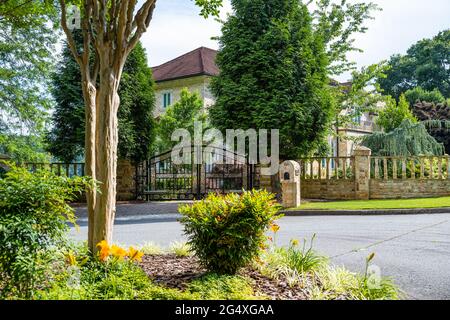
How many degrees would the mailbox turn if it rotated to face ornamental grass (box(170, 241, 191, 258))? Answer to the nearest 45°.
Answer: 0° — it already faces it

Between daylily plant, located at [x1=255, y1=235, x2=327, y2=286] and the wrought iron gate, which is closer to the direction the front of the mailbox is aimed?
the daylily plant

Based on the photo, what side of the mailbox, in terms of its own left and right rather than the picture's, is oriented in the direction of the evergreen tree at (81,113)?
right

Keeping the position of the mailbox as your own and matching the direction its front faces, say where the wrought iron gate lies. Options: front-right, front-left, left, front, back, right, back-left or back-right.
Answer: back-right

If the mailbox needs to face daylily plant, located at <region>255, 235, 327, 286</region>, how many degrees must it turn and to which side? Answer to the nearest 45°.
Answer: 0° — it already faces it

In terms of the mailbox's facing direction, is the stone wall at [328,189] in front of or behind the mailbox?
behind

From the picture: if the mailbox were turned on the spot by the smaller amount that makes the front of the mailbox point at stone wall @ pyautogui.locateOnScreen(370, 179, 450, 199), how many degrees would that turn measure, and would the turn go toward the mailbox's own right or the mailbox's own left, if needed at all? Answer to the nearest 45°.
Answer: approximately 135° to the mailbox's own left

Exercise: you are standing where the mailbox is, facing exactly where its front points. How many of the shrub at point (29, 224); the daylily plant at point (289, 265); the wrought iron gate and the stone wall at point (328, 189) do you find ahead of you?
2

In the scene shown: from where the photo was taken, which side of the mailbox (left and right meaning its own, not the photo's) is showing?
front

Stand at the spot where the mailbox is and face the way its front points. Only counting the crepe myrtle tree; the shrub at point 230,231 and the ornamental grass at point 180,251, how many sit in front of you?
3

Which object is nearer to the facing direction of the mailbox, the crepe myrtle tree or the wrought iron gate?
the crepe myrtle tree

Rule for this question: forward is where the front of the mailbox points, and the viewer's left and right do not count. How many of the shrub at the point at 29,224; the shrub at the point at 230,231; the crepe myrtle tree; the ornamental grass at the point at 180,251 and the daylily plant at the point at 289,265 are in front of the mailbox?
5

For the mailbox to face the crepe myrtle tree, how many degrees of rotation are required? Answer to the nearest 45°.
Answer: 0° — it already faces it

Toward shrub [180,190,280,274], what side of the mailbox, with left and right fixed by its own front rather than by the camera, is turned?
front

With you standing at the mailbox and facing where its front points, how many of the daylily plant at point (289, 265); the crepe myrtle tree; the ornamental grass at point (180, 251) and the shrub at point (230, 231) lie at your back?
0

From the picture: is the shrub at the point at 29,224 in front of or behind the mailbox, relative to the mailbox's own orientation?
in front

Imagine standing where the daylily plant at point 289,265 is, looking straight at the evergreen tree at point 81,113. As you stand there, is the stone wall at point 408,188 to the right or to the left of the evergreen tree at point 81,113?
right
